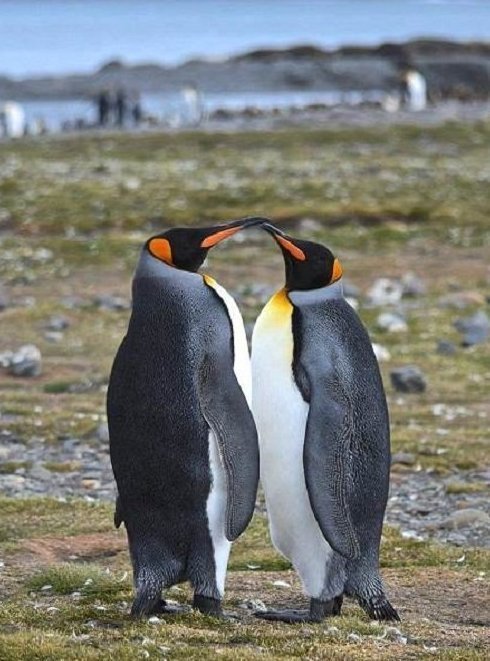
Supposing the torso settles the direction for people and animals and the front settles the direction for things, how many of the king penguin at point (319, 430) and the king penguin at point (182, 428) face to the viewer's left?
1

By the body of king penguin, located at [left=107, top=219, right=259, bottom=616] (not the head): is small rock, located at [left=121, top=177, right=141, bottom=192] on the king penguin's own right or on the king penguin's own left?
on the king penguin's own left

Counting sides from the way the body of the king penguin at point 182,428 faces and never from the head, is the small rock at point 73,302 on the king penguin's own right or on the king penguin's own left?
on the king penguin's own left

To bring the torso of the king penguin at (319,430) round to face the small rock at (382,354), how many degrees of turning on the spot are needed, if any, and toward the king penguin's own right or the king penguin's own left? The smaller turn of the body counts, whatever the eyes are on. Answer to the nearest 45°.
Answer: approximately 90° to the king penguin's own right

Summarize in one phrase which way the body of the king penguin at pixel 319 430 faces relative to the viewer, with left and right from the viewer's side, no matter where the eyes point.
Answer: facing to the left of the viewer

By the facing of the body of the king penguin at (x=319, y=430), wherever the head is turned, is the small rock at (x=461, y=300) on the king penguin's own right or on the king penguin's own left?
on the king penguin's own right

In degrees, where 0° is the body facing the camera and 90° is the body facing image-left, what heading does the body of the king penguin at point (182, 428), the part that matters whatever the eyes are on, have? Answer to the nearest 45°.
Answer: approximately 225°
